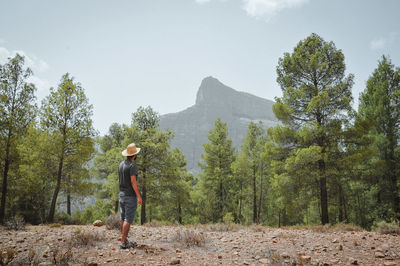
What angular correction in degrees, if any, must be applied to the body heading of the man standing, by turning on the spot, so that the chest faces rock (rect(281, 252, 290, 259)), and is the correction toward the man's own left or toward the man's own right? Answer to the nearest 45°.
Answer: approximately 90° to the man's own right

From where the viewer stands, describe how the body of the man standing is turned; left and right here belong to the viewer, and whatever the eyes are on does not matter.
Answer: facing away from the viewer and to the right of the viewer

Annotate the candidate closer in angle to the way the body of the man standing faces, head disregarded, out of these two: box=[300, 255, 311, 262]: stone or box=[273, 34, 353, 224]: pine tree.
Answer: the pine tree

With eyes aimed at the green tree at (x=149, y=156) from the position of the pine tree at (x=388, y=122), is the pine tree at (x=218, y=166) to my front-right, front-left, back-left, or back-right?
front-right

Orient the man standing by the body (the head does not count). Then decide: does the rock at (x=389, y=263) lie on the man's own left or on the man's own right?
on the man's own right

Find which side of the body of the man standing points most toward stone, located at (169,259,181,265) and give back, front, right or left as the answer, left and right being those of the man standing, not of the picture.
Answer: right

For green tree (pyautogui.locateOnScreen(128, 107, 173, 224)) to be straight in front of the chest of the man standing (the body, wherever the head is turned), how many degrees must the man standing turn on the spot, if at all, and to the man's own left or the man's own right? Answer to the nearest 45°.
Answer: approximately 45° to the man's own left

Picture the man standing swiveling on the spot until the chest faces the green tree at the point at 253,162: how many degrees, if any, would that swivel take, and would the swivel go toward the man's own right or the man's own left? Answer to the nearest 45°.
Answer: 0° — they already face it

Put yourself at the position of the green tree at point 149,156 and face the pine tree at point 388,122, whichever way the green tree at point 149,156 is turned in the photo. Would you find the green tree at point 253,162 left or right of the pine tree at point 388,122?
left

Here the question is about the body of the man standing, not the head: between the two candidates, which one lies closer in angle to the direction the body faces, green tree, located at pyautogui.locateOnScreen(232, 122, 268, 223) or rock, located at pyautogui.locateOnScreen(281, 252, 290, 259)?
the green tree

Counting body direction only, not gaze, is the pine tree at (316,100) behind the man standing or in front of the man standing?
in front

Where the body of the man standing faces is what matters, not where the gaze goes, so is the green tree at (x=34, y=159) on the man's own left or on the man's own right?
on the man's own left

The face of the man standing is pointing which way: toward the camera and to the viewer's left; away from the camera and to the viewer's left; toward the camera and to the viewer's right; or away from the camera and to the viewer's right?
away from the camera and to the viewer's right

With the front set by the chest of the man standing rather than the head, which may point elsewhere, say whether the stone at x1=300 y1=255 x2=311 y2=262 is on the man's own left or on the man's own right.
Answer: on the man's own right

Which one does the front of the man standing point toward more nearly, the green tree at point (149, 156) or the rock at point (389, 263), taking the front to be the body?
the green tree
